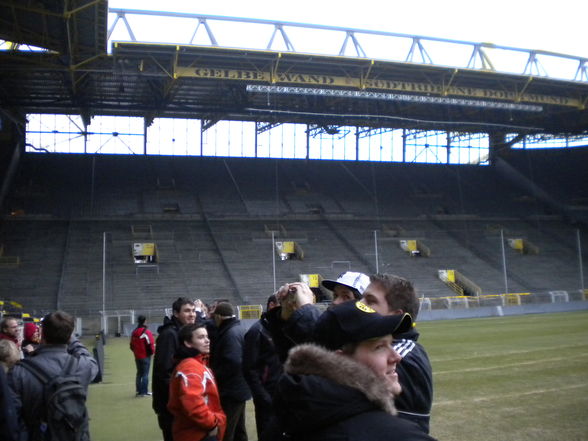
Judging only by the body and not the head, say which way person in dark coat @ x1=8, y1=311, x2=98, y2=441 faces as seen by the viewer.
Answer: away from the camera

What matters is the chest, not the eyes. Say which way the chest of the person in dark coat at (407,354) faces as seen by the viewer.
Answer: to the viewer's left

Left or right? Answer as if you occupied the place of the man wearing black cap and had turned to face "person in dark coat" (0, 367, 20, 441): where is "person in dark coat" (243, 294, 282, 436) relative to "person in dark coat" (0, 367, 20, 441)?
right

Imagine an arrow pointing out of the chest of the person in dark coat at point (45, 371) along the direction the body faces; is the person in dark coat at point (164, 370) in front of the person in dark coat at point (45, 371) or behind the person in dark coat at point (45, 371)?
in front

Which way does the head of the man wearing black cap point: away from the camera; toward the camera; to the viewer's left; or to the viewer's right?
to the viewer's right

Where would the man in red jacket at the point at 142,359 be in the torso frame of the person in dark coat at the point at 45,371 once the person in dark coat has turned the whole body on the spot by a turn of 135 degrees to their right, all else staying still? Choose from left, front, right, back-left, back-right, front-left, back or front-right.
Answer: back-left

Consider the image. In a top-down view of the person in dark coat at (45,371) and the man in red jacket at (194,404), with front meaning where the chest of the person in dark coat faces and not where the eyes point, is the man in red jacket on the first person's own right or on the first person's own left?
on the first person's own right

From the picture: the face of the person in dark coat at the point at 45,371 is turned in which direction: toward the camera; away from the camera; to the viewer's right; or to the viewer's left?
away from the camera

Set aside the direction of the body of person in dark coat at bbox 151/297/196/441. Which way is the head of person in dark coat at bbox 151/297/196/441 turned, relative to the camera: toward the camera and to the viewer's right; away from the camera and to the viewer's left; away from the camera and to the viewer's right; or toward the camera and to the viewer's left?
toward the camera and to the viewer's right

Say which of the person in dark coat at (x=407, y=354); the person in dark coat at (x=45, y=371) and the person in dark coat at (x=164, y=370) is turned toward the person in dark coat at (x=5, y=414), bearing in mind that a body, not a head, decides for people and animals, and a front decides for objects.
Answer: the person in dark coat at (x=407, y=354)

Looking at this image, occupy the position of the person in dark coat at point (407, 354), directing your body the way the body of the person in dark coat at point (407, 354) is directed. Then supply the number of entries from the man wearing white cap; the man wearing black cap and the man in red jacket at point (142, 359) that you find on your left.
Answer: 1
